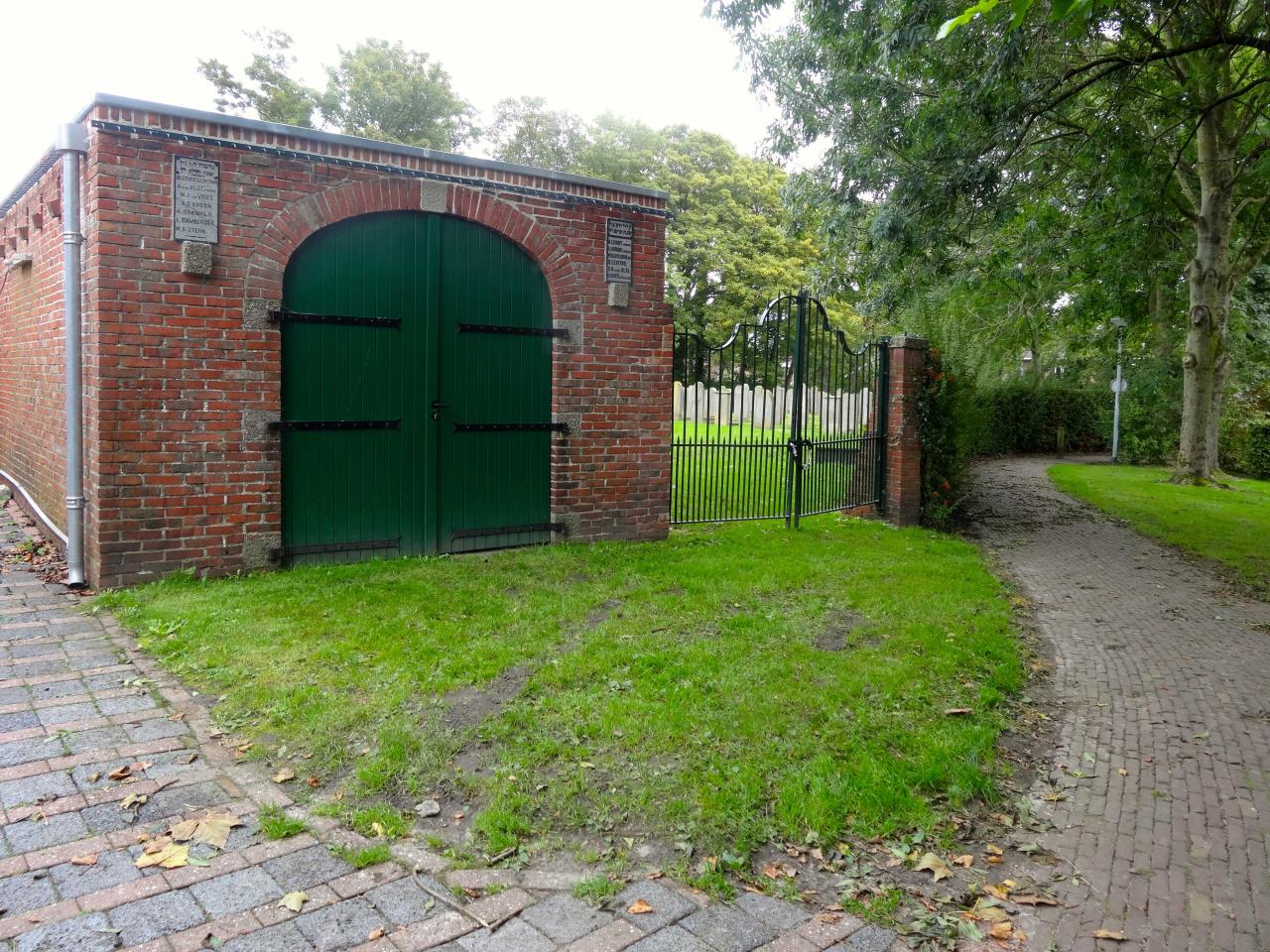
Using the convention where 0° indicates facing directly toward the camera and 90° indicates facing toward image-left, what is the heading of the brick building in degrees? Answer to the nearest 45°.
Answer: approximately 315°

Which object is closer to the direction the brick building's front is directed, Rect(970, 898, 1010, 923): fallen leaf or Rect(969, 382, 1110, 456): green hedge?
the fallen leaf

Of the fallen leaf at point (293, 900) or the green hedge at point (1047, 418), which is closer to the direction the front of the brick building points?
the fallen leaf

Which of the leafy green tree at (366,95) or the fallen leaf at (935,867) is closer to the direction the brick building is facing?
the fallen leaf

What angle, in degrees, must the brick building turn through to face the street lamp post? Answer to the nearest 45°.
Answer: approximately 90° to its left

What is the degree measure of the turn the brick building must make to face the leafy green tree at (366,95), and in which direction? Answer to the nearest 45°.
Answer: approximately 135° to its left

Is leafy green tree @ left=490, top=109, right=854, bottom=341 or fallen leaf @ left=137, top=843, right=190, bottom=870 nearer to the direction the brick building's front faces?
the fallen leaf

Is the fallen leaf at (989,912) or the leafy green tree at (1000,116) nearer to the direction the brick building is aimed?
the fallen leaf

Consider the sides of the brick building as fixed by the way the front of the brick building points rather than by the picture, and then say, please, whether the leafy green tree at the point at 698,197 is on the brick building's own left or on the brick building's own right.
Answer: on the brick building's own left

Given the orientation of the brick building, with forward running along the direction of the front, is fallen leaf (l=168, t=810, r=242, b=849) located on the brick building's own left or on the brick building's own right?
on the brick building's own right

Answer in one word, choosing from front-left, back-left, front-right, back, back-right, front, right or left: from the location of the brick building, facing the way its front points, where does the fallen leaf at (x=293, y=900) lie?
front-right
